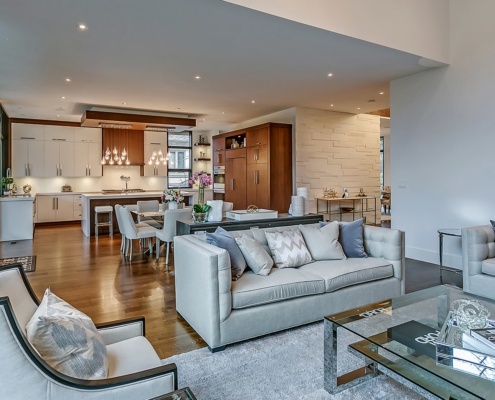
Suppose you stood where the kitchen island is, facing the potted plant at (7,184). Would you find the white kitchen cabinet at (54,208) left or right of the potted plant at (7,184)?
right

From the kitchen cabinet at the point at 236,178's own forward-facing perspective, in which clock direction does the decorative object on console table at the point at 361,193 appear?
The decorative object on console table is roughly at 8 o'clock from the kitchen cabinet.

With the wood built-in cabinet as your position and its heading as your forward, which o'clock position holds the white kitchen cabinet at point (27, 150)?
The white kitchen cabinet is roughly at 2 o'clock from the wood built-in cabinet.

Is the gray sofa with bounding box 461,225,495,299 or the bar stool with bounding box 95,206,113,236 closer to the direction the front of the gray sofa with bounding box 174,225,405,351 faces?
the gray sofa

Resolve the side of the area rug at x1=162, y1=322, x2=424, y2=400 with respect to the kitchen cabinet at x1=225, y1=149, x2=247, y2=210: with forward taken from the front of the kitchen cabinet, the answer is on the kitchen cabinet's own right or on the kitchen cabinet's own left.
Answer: on the kitchen cabinet's own left

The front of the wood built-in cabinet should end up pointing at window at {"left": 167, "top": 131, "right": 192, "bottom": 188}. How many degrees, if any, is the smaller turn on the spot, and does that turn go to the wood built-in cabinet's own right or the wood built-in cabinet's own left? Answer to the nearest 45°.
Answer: approximately 90° to the wood built-in cabinet's own right

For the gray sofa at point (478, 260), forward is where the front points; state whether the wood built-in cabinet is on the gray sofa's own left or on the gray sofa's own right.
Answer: on the gray sofa's own right

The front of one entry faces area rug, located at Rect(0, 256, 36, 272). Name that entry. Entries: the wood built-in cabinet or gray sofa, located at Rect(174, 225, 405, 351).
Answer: the wood built-in cabinet
